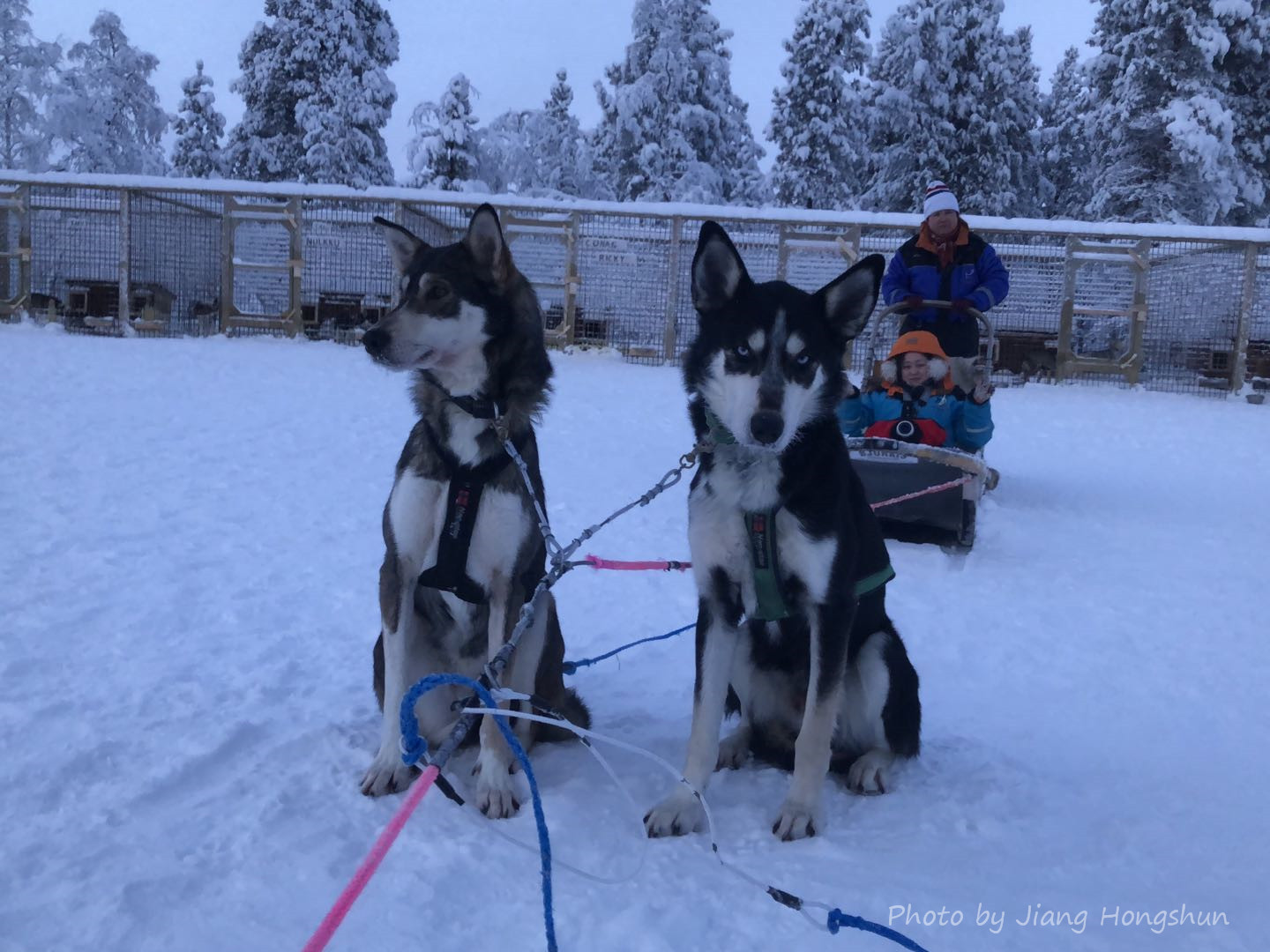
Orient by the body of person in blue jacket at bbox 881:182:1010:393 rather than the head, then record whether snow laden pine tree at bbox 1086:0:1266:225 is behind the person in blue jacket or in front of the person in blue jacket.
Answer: behind

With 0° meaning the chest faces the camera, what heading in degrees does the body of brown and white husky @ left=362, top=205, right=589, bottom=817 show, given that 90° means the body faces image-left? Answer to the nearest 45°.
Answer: approximately 0°

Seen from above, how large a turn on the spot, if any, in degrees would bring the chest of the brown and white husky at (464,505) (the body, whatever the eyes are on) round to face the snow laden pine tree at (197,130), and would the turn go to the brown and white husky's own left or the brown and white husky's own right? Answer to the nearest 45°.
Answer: approximately 180°

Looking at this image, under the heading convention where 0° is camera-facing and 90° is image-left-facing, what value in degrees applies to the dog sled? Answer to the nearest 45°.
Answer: approximately 0°

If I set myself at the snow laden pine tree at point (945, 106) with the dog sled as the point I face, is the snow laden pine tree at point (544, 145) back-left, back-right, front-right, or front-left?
back-right
